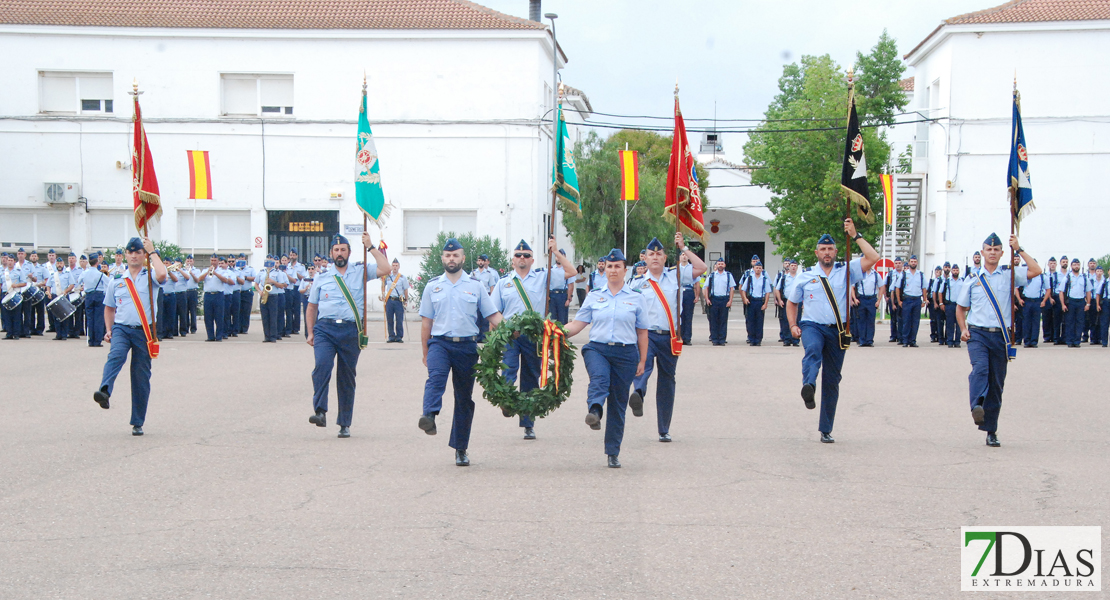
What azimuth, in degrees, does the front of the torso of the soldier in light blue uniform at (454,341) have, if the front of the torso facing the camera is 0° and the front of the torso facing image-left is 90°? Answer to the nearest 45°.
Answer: approximately 0°

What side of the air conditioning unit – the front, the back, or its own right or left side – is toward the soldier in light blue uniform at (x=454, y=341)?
front

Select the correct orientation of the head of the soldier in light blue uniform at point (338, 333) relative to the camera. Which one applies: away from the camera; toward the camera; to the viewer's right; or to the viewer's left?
toward the camera

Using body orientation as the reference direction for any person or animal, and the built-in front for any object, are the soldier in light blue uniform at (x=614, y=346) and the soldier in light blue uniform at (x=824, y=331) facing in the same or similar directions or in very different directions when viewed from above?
same or similar directions

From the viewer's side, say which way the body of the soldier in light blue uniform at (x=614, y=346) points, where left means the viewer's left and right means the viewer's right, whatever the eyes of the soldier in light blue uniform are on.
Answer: facing the viewer

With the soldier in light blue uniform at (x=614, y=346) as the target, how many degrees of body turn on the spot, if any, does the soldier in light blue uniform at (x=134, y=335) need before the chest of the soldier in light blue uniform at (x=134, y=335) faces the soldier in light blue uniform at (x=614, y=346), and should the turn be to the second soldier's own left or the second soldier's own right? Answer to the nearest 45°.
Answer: approximately 45° to the second soldier's own left

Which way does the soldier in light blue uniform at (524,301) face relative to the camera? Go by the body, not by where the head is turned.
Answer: toward the camera

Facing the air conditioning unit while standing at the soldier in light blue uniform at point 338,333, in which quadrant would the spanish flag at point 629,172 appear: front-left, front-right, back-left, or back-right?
front-right

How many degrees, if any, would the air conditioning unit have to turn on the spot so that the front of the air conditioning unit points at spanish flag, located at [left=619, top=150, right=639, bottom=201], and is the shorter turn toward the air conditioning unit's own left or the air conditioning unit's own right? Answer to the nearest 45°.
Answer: approximately 45° to the air conditioning unit's own left

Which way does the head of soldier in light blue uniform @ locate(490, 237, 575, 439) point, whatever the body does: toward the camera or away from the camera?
toward the camera

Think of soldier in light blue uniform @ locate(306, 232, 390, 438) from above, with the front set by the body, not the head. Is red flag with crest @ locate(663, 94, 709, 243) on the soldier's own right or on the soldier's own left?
on the soldier's own left

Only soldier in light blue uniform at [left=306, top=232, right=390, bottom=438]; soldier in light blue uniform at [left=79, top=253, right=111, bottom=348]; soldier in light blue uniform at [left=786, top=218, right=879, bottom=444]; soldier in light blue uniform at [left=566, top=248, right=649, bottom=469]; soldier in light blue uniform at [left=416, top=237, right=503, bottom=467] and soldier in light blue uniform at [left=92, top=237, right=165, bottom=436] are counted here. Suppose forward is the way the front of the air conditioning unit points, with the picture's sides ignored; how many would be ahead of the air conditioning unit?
6

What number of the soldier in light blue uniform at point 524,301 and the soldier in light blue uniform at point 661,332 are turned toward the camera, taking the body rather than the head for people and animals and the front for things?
2

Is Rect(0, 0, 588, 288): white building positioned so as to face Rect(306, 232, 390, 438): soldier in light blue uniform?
yes

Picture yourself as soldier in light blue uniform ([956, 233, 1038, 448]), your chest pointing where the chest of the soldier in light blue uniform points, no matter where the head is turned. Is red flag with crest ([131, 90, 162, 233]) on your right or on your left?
on your right

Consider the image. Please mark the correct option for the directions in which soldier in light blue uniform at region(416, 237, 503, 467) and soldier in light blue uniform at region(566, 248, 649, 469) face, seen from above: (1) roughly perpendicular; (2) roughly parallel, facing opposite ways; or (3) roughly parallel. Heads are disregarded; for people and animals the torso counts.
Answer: roughly parallel

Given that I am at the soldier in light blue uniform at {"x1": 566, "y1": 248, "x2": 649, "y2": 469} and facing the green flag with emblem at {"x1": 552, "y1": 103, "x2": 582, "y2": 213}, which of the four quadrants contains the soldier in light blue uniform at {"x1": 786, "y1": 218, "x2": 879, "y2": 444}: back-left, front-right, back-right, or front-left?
front-right

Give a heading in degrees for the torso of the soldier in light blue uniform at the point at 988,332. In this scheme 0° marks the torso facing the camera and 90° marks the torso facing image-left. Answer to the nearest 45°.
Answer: approximately 0°

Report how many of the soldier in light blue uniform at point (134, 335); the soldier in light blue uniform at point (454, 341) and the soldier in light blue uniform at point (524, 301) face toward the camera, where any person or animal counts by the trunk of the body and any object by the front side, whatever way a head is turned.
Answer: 3

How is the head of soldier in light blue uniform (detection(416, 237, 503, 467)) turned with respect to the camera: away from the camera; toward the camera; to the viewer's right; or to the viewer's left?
toward the camera
